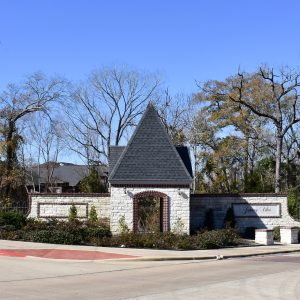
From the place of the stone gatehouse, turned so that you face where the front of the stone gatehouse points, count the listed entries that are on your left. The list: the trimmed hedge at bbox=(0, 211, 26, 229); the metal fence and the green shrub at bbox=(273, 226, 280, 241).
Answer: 1

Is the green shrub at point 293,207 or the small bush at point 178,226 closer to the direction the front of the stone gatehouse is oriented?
the small bush

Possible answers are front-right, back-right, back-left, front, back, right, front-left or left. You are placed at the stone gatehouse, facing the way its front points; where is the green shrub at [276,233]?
left

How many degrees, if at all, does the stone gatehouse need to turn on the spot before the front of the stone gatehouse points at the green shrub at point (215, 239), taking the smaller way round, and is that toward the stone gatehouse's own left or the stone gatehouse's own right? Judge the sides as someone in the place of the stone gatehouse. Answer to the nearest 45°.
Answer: approximately 45° to the stone gatehouse's own left

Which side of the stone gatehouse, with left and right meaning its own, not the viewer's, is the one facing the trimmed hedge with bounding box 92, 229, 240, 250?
front

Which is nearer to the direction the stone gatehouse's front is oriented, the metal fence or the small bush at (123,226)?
the small bush

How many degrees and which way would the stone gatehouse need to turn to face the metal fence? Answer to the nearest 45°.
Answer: approximately 90° to its right

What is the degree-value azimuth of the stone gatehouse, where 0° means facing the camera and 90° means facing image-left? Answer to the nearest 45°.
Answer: approximately 0°

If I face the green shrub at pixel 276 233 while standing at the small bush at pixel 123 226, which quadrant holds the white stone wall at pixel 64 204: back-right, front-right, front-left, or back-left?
back-left

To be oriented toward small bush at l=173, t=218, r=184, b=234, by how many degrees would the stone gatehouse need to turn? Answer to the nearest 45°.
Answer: approximately 45° to its left
